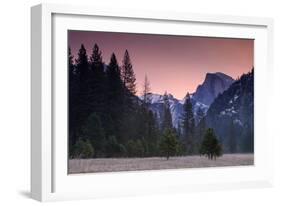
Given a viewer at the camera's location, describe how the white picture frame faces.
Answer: facing the viewer and to the right of the viewer
